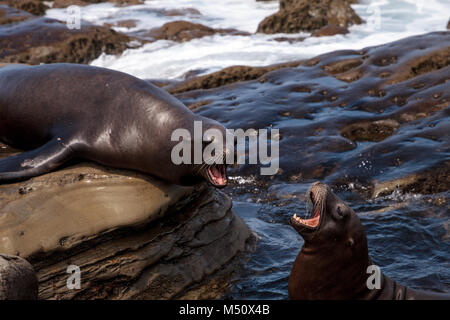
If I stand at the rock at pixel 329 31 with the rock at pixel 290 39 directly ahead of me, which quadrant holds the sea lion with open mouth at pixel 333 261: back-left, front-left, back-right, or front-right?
front-left

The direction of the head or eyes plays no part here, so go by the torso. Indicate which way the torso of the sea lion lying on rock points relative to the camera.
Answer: to the viewer's right

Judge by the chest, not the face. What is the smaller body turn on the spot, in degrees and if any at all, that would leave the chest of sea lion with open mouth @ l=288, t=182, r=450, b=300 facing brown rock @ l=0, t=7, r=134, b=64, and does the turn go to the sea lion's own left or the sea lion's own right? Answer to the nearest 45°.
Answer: approximately 45° to the sea lion's own right

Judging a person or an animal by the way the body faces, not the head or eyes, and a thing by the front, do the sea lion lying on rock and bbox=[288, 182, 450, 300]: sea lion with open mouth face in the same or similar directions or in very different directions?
very different directions

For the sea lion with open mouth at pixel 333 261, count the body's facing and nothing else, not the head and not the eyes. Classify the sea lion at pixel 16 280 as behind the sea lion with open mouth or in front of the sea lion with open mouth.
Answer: in front

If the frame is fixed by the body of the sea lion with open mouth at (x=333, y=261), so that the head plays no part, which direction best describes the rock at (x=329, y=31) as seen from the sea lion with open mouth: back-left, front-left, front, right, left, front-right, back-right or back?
right

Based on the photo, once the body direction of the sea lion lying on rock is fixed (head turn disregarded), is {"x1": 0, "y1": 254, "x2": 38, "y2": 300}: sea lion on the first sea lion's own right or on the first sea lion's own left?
on the first sea lion's own right

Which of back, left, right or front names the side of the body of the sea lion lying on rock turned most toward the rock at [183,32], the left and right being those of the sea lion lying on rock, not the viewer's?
left

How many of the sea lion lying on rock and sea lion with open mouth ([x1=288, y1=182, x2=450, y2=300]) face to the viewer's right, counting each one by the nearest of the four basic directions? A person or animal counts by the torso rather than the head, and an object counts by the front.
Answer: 1

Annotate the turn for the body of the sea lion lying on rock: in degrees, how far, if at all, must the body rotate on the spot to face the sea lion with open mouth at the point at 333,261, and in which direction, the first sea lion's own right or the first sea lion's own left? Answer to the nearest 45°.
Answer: approximately 45° to the first sea lion's own right

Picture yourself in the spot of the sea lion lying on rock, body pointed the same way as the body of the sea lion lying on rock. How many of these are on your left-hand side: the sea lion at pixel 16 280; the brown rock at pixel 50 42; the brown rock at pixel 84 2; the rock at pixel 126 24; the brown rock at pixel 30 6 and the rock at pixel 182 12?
5

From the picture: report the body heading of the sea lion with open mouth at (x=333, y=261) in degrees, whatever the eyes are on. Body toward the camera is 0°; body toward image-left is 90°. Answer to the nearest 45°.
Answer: approximately 90°

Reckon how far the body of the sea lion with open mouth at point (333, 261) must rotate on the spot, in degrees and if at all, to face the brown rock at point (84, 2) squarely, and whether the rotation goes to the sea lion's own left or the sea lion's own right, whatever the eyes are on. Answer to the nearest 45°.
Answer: approximately 45° to the sea lion's own right
